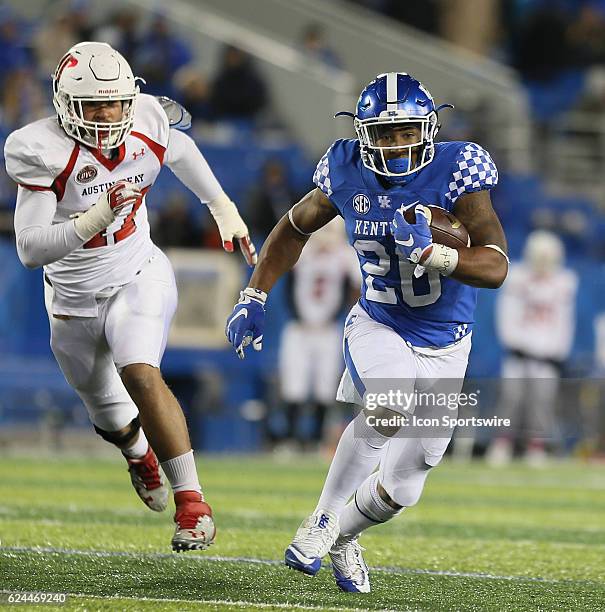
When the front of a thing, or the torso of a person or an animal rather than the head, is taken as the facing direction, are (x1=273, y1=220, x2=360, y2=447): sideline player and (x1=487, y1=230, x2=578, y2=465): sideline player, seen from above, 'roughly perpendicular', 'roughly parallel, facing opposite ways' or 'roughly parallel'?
roughly parallel

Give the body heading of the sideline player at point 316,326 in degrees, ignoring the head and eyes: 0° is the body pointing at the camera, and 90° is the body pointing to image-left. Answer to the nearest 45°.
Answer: approximately 0°

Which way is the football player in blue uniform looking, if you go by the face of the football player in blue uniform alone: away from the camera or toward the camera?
toward the camera

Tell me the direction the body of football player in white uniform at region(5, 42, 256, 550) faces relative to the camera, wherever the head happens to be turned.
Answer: toward the camera

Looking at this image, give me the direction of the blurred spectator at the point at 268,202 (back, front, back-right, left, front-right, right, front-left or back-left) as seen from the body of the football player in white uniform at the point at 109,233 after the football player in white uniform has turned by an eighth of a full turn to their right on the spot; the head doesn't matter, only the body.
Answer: back-right

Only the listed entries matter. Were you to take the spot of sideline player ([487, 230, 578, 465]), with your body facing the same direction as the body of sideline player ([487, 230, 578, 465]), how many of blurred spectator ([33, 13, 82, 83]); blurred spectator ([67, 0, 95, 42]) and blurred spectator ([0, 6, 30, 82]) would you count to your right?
3

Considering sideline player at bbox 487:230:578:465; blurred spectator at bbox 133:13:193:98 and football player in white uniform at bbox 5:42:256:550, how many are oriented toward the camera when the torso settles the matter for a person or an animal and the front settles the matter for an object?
3

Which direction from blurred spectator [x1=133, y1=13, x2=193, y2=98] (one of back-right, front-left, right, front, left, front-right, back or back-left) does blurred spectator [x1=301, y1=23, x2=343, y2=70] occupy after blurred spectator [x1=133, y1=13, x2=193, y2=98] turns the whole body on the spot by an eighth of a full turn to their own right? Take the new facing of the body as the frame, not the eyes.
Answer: back

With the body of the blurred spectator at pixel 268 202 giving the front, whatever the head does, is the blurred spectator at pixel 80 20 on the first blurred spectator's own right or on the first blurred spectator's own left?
on the first blurred spectator's own right

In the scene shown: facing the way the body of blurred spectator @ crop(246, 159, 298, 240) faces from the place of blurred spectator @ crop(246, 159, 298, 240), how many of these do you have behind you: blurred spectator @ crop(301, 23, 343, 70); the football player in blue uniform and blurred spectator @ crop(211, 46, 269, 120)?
2

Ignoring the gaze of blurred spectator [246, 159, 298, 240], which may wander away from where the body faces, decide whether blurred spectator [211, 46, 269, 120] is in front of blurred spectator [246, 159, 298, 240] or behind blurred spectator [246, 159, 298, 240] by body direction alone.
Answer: behind

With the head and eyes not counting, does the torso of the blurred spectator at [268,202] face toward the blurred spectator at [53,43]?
no
